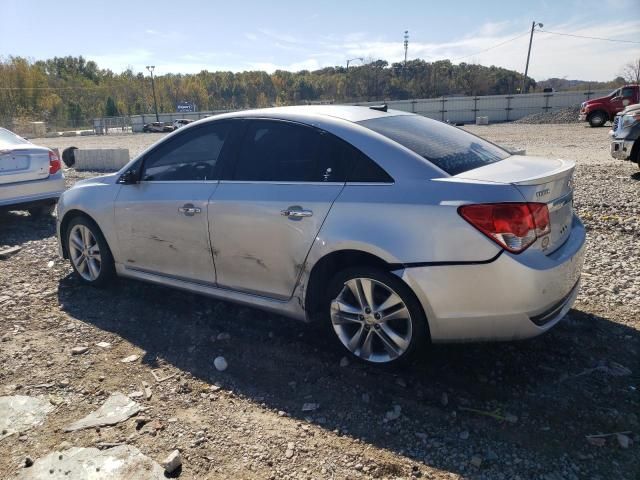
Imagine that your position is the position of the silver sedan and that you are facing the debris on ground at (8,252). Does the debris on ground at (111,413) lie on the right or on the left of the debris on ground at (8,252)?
left

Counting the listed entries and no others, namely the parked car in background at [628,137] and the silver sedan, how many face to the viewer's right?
0

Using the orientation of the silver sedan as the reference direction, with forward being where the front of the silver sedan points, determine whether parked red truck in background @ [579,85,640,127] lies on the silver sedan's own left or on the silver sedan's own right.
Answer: on the silver sedan's own right

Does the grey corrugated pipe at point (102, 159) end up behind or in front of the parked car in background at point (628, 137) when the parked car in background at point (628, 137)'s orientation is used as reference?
in front

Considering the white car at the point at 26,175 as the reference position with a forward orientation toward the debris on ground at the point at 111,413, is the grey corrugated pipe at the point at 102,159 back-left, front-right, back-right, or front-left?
back-left

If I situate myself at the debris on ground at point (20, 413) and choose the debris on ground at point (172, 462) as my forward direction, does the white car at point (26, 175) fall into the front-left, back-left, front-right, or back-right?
back-left

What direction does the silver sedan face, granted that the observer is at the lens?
facing away from the viewer and to the left of the viewer

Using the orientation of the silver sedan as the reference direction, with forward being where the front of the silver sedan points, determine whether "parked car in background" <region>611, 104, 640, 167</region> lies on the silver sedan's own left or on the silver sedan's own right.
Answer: on the silver sedan's own right

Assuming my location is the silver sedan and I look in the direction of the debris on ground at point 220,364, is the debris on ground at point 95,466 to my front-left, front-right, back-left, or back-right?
front-left

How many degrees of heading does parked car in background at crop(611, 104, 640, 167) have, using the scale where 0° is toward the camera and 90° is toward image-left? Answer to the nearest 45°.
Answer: approximately 45°
